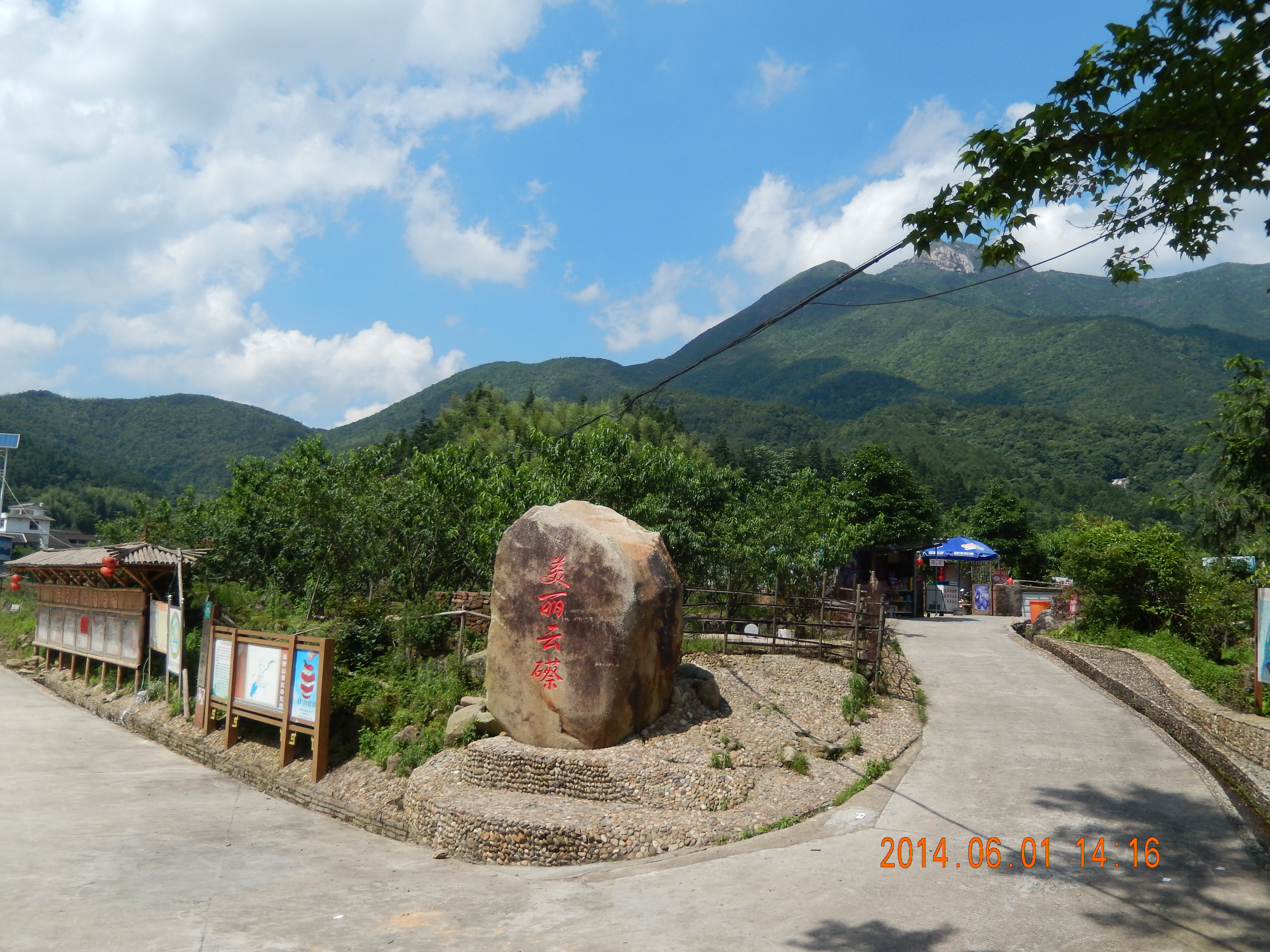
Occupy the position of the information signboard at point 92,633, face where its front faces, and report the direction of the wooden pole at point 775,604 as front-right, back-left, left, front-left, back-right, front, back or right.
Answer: left

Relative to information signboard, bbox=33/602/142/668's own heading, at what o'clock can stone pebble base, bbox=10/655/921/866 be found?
The stone pebble base is roughly at 10 o'clock from the information signboard.

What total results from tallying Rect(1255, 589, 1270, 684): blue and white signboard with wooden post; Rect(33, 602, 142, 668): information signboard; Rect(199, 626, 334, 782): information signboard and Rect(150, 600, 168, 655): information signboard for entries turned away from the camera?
0

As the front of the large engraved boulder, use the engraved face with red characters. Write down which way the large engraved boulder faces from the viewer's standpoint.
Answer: facing the viewer and to the left of the viewer

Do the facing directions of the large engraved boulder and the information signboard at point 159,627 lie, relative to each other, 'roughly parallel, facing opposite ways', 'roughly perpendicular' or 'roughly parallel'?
roughly parallel

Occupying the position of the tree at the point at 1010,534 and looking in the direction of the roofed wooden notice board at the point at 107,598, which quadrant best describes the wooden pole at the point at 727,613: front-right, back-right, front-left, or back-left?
front-left

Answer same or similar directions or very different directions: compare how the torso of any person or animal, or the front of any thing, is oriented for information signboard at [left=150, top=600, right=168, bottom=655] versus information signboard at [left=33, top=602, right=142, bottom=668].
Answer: same or similar directions

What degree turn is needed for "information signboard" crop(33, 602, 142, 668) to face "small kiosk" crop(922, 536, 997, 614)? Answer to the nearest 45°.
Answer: approximately 135° to its left

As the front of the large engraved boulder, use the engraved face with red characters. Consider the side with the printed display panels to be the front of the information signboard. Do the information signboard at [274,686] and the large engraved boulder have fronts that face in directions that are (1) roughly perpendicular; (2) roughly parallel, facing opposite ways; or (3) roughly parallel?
roughly parallel

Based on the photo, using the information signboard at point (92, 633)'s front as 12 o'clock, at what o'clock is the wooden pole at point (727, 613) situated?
The wooden pole is roughly at 9 o'clock from the information signboard.

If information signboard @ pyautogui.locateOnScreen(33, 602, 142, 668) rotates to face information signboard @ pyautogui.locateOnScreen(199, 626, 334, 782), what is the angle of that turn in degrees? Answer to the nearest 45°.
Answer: approximately 45° to its left
